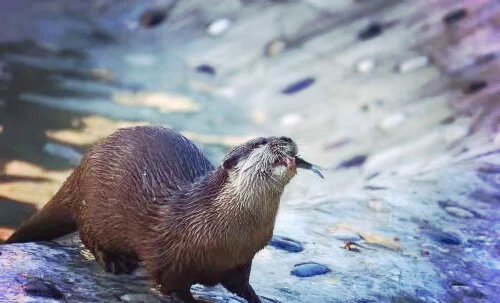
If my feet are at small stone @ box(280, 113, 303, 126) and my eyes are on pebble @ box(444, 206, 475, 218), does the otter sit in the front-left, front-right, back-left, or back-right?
front-right

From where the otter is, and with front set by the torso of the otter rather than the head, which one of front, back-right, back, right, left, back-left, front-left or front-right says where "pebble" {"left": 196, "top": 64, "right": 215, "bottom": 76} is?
back-left

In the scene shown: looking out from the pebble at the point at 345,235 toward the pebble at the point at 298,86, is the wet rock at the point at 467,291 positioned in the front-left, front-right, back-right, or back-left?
back-right

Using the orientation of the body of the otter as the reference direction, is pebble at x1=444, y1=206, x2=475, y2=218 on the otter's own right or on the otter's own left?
on the otter's own left

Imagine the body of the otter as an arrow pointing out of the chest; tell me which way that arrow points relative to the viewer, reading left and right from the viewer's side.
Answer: facing the viewer and to the right of the viewer

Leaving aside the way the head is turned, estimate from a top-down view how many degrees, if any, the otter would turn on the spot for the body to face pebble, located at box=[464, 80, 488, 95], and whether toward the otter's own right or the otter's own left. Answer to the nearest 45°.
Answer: approximately 90° to the otter's own left

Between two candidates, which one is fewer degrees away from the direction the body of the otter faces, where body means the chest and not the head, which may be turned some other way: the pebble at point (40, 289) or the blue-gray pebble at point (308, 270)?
the blue-gray pebble
